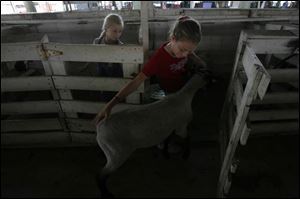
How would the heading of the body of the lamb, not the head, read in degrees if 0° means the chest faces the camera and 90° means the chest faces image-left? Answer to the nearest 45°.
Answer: approximately 270°
